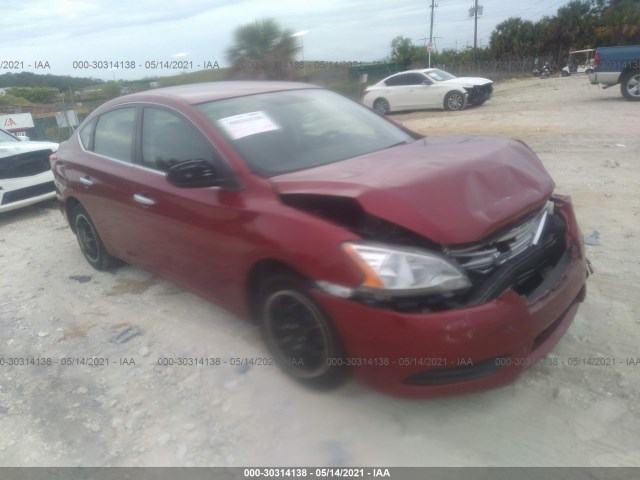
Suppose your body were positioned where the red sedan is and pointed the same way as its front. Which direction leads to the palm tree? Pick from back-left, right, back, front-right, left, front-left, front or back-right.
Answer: back-left

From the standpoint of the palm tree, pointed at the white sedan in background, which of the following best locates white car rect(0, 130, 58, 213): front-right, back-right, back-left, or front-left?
front-right

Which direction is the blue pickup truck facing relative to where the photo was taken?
to the viewer's right

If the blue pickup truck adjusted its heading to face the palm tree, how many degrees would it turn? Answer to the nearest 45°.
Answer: approximately 180°

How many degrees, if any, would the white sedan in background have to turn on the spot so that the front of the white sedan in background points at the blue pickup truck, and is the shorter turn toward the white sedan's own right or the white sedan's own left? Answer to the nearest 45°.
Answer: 0° — it already faces it

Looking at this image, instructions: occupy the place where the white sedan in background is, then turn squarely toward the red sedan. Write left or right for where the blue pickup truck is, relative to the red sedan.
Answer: left

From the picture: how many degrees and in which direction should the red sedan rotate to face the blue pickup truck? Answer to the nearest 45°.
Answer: approximately 90° to its left

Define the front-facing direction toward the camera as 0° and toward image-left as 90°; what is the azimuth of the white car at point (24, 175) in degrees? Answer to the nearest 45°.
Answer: approximately 315°
